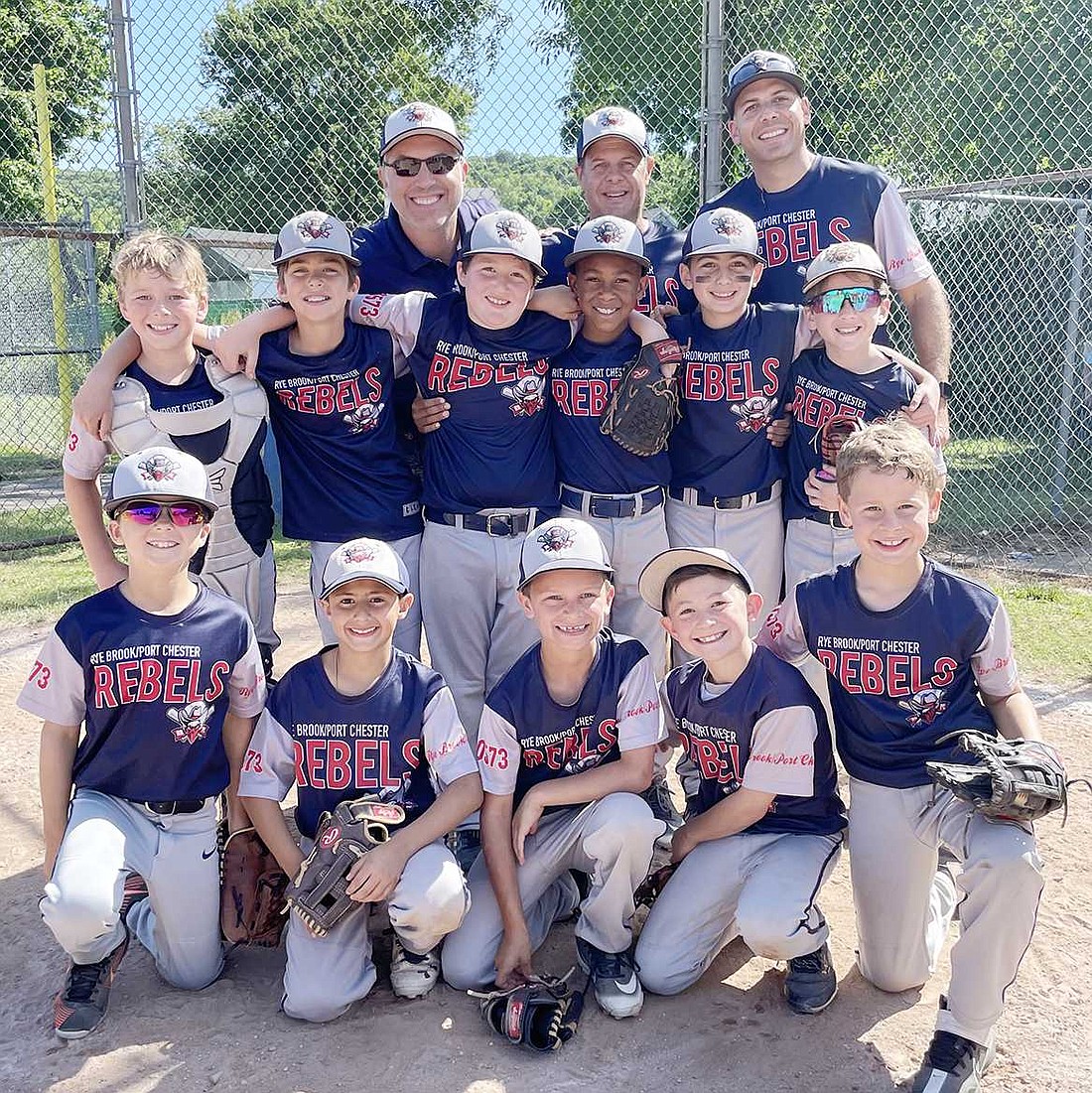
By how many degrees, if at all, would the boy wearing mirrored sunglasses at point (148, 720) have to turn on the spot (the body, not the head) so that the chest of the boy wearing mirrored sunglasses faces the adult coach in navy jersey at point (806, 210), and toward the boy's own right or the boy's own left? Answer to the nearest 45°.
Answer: approximately 90° to the boy's own left

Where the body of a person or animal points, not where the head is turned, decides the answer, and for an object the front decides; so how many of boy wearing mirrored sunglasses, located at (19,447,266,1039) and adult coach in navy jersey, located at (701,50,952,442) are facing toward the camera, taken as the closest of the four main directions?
2

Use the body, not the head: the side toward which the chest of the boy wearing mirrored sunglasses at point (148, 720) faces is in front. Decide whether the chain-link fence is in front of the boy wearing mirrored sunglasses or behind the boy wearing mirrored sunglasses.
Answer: behind

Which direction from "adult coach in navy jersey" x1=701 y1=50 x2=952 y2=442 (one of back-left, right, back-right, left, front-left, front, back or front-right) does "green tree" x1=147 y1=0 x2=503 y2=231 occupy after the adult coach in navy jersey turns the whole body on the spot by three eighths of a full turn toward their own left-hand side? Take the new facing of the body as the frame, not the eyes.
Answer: left

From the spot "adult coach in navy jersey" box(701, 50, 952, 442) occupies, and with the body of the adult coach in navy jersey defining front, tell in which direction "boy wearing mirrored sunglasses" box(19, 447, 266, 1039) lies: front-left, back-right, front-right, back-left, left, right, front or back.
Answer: front-right

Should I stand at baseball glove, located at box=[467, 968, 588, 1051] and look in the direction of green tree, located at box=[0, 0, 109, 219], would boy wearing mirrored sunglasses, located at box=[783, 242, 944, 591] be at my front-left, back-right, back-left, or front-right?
front-right

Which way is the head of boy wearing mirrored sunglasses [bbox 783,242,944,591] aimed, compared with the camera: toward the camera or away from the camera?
toward the camera

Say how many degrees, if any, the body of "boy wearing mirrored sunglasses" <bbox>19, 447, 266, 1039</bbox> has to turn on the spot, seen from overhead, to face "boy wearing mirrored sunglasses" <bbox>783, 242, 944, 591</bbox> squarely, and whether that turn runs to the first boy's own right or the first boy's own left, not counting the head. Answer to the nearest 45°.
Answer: approximately 90° to the first boy's own left

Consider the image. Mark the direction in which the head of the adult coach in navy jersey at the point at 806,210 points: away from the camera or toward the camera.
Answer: toward the camera

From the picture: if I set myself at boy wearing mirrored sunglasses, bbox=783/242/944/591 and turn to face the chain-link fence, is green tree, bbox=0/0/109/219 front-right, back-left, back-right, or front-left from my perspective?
front-left

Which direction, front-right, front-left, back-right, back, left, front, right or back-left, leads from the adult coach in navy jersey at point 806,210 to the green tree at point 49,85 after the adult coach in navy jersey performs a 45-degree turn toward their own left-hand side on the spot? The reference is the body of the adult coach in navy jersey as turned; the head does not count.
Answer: back

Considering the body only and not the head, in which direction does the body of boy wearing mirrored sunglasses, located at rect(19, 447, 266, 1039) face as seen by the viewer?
toward the camera

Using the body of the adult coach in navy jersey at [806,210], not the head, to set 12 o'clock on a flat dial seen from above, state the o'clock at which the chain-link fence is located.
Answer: The chain-link fence is roughly at 6 o'clock from the adult coach in navy jersey.

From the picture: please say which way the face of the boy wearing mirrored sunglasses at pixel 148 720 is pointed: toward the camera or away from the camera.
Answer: toward the camera

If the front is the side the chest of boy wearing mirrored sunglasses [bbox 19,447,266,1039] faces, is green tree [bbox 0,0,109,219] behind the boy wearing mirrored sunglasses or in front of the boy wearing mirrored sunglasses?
behind
